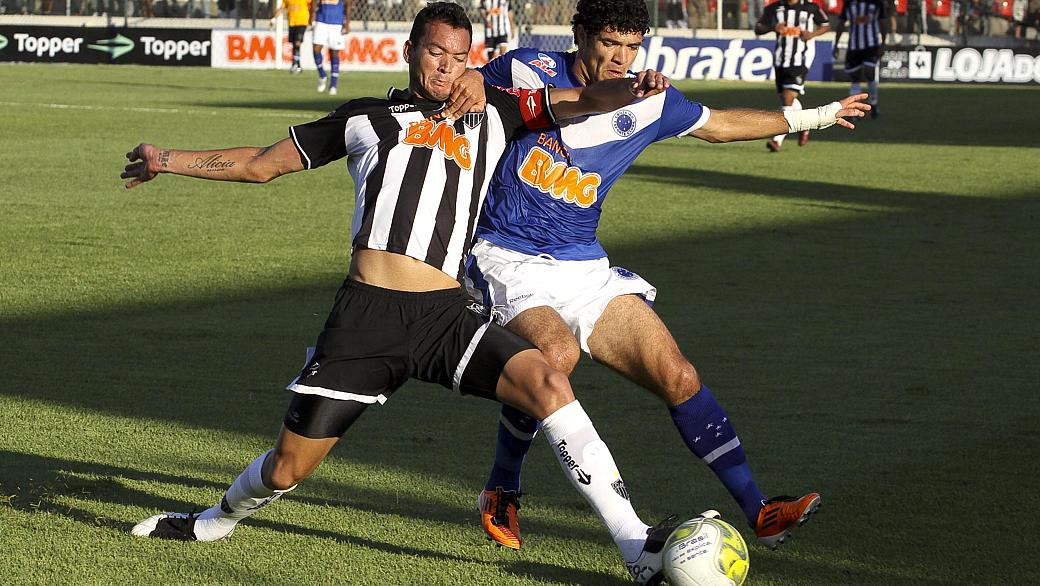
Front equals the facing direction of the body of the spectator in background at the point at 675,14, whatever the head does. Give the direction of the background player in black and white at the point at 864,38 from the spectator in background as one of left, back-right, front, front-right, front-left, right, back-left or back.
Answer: front

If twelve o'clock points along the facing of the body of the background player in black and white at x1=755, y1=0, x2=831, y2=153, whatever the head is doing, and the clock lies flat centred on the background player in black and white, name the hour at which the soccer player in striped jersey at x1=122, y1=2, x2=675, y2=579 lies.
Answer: The soccer player in striped jersey is roughly at 12 o'clock from the background player in black and white.

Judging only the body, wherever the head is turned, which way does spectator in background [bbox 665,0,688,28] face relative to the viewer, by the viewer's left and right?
facing the viewer

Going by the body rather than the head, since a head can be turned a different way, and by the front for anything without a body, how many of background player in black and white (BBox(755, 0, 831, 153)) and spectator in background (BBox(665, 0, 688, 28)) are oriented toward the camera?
2

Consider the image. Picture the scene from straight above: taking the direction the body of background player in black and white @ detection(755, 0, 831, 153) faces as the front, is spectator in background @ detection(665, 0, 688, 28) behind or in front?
behind

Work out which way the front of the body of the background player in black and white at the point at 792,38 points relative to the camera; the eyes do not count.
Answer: toward the camera

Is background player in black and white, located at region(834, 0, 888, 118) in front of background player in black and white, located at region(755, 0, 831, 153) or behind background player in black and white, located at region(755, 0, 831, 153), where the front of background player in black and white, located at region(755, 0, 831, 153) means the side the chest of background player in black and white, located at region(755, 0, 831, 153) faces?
behind

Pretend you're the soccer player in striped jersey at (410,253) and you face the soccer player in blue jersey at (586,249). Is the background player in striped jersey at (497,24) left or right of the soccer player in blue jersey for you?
left
